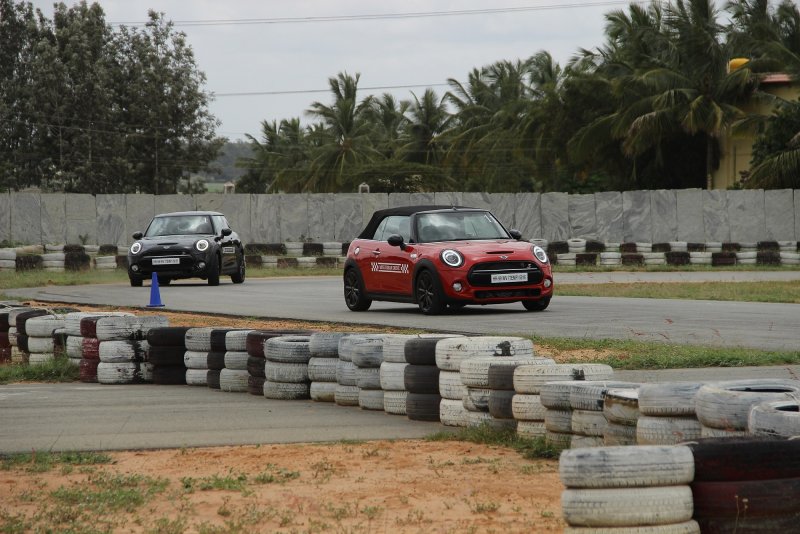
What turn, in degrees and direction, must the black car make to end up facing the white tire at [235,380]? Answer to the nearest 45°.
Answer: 0° — it already faces it

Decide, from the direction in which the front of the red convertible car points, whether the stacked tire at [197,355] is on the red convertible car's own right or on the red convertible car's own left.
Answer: on the red convertible car's own right

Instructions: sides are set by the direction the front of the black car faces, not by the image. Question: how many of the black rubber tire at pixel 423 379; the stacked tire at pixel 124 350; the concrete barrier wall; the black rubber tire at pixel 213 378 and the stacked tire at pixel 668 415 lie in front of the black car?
4

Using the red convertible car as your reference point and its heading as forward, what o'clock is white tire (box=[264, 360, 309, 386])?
The white tire is roughly at 2 o'clock from the red convertible car.

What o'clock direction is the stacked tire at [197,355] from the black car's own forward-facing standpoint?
The stacked tire is roughly at 12 o'clock from the black car.

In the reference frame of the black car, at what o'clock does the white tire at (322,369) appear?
The white tire is roughly at 12 o'clock from the black car.

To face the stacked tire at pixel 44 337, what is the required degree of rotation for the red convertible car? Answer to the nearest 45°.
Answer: approximately 90° to its right

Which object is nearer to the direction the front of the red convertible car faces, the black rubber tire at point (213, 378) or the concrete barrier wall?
the black rubber tire
